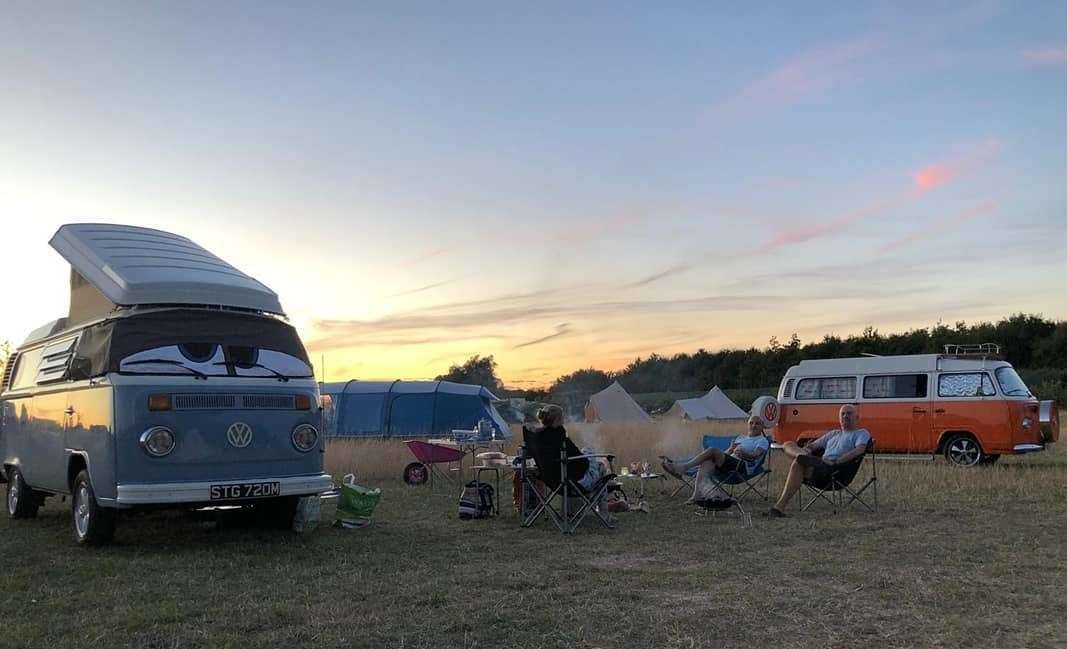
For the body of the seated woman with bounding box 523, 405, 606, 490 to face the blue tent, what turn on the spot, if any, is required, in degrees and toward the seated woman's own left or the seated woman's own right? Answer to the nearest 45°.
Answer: approximately 45° to the seated woman's own left

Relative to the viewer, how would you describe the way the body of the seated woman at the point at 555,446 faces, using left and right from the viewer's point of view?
facing away from the viewer and to the right of the viewer

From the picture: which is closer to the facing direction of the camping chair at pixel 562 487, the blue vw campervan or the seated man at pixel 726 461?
the seated man

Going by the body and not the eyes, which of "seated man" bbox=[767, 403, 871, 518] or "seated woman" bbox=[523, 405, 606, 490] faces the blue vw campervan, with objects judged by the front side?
the seated man

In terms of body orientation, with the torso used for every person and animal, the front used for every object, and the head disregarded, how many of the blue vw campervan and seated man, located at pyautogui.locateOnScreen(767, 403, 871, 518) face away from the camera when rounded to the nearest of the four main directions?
0

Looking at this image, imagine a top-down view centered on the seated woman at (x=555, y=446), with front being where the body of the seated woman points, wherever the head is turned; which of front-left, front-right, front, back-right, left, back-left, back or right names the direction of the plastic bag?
back-left

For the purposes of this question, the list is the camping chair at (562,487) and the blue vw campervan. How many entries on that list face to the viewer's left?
0

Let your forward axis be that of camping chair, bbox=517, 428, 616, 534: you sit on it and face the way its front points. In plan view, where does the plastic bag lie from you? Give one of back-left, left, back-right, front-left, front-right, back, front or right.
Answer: back-left
